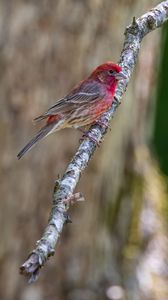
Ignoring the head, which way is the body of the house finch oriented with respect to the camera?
to the viewer's right
